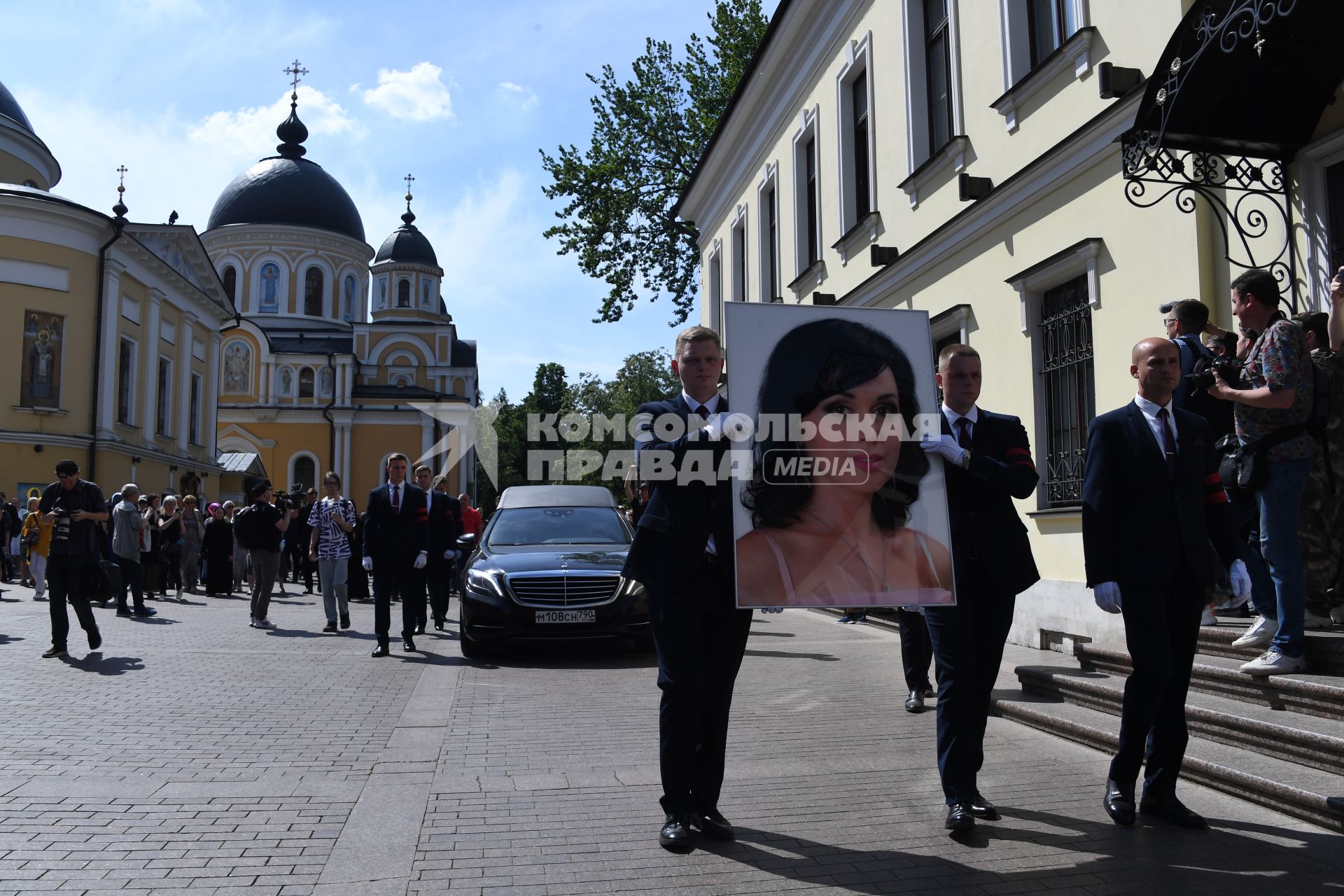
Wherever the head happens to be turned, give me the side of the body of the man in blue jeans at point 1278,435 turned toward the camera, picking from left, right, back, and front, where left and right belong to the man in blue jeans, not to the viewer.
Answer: left

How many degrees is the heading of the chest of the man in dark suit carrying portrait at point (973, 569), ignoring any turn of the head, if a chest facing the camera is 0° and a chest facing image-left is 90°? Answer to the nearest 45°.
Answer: approximately 0°

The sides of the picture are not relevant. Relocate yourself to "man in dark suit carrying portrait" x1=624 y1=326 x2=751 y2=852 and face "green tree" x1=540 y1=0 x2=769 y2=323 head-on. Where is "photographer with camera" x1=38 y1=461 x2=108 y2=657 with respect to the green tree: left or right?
left

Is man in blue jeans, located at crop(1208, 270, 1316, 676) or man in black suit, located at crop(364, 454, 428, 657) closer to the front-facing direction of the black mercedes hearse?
the man in blue jeans

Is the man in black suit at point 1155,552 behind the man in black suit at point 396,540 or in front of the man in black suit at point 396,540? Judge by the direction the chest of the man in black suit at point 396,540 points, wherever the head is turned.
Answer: in front

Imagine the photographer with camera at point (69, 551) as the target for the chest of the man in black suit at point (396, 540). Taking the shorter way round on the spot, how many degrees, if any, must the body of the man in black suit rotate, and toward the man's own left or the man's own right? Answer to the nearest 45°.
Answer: approximately 90° to the man's own right

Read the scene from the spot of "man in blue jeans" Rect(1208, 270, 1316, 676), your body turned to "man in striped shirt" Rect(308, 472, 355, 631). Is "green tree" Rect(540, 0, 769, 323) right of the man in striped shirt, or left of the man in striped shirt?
right

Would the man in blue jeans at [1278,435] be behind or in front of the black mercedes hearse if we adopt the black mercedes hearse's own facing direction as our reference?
in front

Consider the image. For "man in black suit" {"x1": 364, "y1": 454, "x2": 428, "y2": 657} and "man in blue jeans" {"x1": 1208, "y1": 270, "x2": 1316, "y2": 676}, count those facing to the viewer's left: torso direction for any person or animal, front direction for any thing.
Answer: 1

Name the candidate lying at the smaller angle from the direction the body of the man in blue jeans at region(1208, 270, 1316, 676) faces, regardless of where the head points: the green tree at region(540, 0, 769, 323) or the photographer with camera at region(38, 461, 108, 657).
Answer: the photographer with camera

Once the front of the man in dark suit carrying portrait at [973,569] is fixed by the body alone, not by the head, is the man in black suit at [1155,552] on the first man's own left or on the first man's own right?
on the first man's own left

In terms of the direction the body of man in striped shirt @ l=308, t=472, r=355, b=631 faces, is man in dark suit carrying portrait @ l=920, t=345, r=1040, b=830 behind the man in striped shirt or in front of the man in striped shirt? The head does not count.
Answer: in front

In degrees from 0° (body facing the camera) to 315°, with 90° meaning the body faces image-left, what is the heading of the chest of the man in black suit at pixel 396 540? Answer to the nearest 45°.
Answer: approximately 0°

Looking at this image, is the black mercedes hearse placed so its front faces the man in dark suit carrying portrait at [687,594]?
yes
